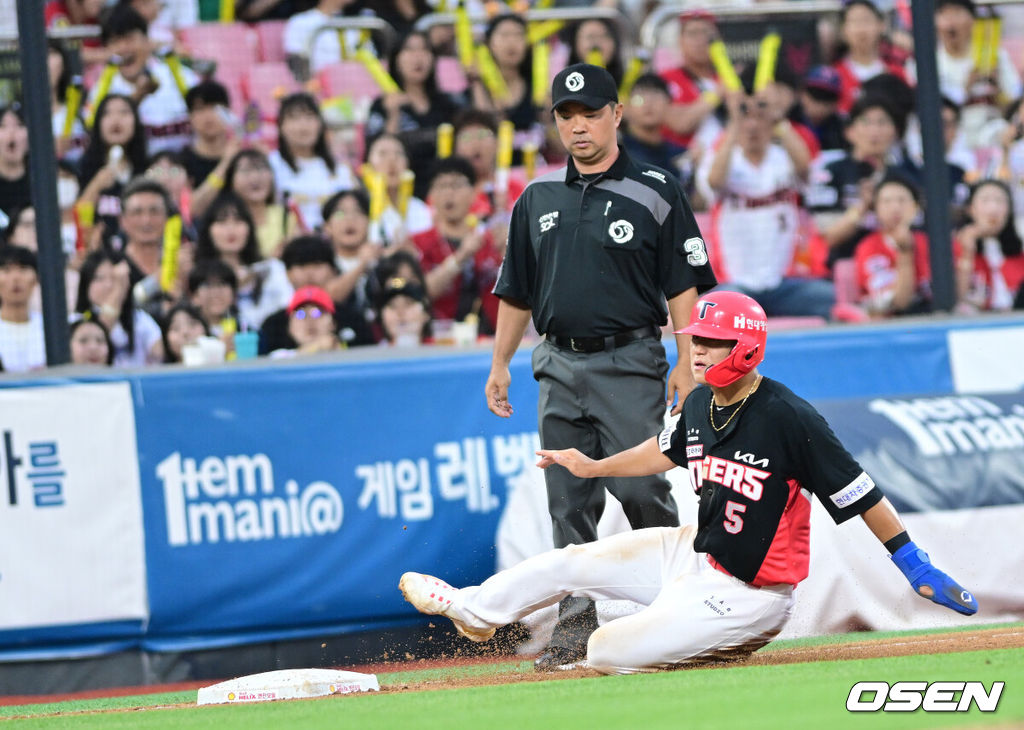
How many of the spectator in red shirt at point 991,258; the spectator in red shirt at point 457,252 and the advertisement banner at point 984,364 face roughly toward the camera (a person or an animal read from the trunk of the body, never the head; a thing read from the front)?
3

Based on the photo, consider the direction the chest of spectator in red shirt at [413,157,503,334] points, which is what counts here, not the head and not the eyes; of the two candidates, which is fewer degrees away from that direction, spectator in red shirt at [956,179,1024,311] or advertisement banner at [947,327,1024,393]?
the advertisement banner

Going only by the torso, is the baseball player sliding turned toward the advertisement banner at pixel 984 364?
no

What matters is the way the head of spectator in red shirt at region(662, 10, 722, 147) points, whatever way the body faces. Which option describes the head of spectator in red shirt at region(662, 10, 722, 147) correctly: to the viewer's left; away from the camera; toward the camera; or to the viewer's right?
toward the camera

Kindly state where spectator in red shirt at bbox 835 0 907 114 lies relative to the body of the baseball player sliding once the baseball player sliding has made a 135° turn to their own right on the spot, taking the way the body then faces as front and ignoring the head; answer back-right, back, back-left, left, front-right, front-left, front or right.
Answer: front

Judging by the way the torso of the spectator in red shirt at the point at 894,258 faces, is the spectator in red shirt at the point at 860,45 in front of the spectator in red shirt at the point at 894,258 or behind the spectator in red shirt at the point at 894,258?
behind

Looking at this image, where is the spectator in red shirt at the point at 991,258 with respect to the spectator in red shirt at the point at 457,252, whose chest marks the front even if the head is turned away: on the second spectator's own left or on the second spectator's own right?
on the second spectator's own left

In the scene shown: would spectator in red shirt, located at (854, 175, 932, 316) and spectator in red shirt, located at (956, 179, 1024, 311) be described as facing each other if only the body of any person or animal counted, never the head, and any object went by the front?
no

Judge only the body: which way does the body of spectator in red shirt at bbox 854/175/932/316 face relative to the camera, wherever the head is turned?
toward the camera

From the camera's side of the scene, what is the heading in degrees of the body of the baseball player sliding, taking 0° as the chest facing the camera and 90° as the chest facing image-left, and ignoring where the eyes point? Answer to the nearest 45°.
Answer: approximately 45°

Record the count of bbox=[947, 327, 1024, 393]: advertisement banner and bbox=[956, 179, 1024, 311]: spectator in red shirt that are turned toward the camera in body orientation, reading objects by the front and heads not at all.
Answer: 2

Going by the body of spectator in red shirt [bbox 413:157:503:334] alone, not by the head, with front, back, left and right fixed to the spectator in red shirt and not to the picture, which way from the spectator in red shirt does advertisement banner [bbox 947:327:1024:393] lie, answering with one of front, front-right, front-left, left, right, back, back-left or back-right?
front-left

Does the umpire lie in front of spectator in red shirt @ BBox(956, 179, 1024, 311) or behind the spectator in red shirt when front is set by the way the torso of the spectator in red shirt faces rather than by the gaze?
in front

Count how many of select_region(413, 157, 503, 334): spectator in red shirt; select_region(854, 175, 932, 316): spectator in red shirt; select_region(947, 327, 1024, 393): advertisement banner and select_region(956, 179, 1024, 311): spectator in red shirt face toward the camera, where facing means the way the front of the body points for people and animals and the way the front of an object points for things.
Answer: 4

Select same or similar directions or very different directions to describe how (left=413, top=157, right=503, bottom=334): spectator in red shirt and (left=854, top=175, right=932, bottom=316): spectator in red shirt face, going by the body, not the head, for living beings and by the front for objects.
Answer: same or similar directions

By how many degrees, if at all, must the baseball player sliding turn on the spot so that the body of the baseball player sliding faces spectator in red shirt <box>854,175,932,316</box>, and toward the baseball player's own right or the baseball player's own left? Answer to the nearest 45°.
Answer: approximately 135° to the baseball player's own right

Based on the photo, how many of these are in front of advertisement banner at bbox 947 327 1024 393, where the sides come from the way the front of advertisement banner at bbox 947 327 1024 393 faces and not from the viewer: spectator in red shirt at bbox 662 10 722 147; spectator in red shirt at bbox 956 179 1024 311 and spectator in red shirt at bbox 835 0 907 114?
0

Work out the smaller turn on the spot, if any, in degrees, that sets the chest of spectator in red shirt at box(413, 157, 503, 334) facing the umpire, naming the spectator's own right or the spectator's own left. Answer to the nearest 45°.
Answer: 0° — they already face them

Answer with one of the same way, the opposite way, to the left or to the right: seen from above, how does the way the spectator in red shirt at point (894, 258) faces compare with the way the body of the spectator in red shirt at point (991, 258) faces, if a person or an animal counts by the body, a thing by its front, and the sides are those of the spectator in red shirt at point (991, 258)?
the same way

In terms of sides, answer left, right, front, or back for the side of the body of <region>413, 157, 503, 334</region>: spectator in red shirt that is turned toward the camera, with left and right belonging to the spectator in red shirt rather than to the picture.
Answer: front

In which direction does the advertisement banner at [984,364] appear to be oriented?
toward the camera

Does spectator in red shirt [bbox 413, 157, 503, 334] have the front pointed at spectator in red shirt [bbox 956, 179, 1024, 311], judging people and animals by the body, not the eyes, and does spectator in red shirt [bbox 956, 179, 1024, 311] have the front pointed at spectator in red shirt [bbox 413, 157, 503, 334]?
no

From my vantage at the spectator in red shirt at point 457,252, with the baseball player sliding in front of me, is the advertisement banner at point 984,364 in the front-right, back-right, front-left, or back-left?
front-left
